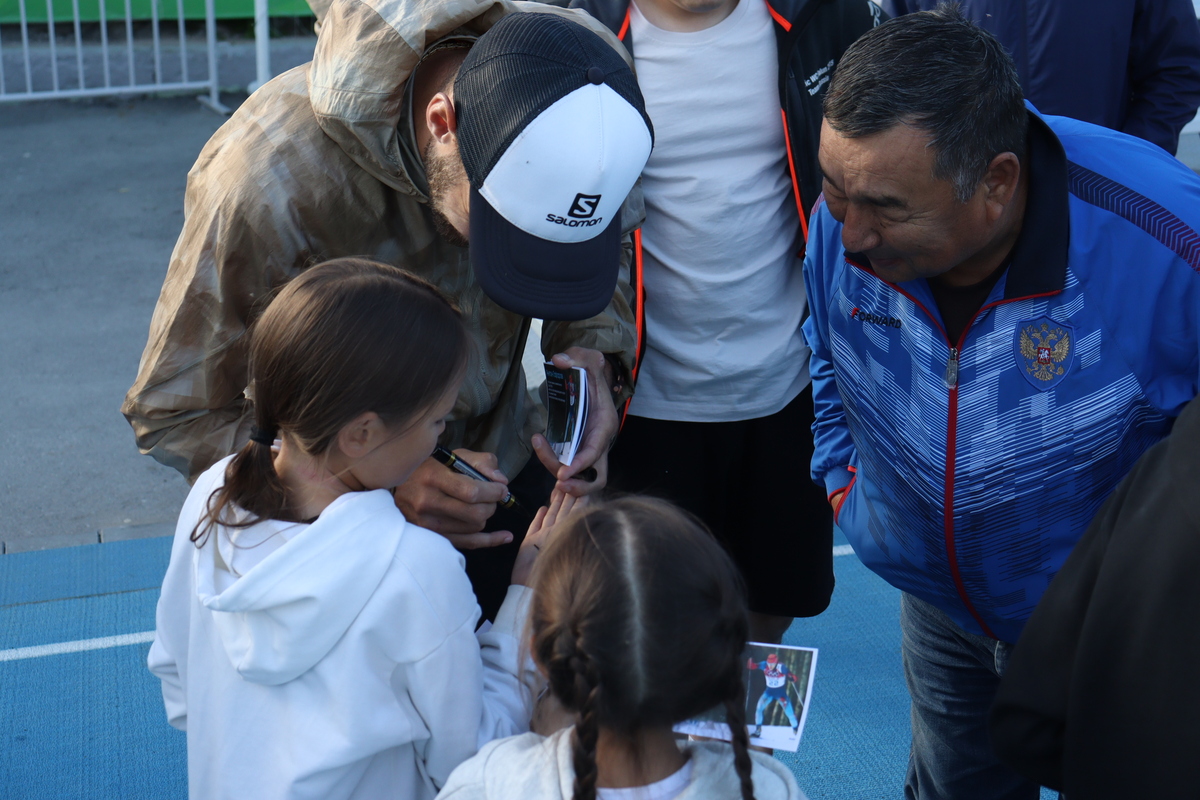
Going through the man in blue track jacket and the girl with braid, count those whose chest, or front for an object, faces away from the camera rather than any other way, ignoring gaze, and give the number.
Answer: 1

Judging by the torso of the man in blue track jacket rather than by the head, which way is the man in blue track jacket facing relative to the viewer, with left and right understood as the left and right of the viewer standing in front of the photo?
facing the viewer and to the left of the viewer

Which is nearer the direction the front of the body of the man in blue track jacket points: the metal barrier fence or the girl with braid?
the girl with braid

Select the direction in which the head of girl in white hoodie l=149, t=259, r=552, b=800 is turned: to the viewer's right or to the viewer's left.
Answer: to the viewer's right

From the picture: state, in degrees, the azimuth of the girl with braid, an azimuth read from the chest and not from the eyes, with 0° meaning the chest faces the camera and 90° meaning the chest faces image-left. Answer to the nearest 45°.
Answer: approximately 180°

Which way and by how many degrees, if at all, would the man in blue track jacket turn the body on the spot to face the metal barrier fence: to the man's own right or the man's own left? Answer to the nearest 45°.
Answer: approximately 90° to the man's own right

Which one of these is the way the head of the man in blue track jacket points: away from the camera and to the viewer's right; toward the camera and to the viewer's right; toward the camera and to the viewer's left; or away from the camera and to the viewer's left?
toward the camera and to the viewer's left

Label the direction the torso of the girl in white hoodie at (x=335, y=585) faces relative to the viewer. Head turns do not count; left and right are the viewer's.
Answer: facing away from the viewer and to the right of the viewer

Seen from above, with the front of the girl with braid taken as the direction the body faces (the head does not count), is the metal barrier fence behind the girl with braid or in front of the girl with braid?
in front

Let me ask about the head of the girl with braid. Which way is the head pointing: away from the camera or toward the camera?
away from the camera

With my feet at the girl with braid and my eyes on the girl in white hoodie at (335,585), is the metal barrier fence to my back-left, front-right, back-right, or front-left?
front-right

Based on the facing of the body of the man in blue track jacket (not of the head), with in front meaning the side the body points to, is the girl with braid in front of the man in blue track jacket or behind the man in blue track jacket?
in front

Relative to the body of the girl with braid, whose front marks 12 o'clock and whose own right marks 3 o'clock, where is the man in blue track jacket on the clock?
The man in blue track jacket is roughly at 1 o'clock from the girl with braid.

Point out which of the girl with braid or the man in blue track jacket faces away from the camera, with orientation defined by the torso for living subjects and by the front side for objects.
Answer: the girl with braid

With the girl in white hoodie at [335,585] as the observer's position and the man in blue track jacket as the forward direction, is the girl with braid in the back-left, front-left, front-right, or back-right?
front-right
